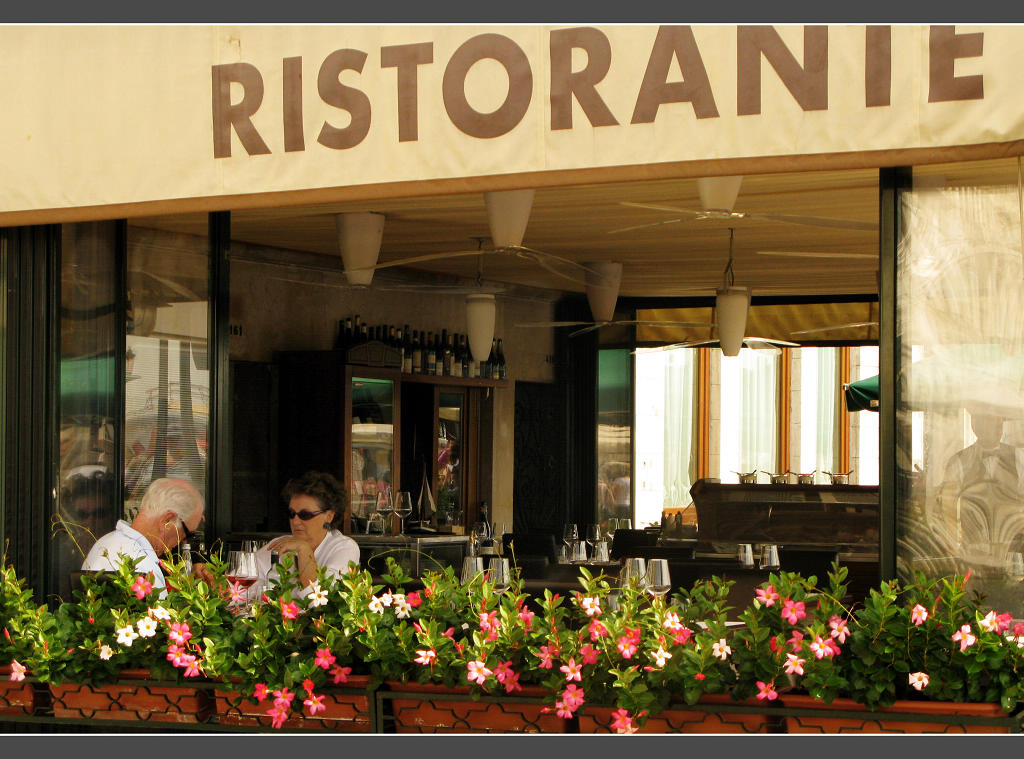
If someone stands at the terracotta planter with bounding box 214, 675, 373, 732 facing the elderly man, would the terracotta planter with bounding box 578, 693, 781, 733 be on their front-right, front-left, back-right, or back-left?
back-right

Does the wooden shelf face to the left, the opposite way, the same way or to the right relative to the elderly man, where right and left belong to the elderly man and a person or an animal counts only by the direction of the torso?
to the right

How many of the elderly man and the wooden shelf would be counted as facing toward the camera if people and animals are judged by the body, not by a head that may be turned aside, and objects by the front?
1

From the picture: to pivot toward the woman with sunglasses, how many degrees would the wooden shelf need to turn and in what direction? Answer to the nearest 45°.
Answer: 0° — it already faces them

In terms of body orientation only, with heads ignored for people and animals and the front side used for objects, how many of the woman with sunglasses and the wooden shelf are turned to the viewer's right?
0

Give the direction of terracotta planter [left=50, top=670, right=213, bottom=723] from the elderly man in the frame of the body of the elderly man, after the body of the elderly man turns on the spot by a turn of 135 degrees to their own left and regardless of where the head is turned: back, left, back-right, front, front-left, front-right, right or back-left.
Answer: back-left

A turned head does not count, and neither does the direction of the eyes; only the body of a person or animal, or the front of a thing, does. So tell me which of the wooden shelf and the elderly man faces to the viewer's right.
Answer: the elderly man

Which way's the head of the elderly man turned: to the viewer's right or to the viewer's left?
to the viewer's right

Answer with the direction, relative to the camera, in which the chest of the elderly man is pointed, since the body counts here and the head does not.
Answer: to the viewer's right

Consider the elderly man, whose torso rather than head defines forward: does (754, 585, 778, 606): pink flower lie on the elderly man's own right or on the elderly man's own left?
on the elderly man's own right

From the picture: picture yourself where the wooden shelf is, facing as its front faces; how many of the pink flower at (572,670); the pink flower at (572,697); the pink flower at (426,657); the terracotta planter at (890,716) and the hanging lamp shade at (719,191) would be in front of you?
5

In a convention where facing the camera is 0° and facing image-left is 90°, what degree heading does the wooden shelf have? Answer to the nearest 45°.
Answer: approximately 0°
